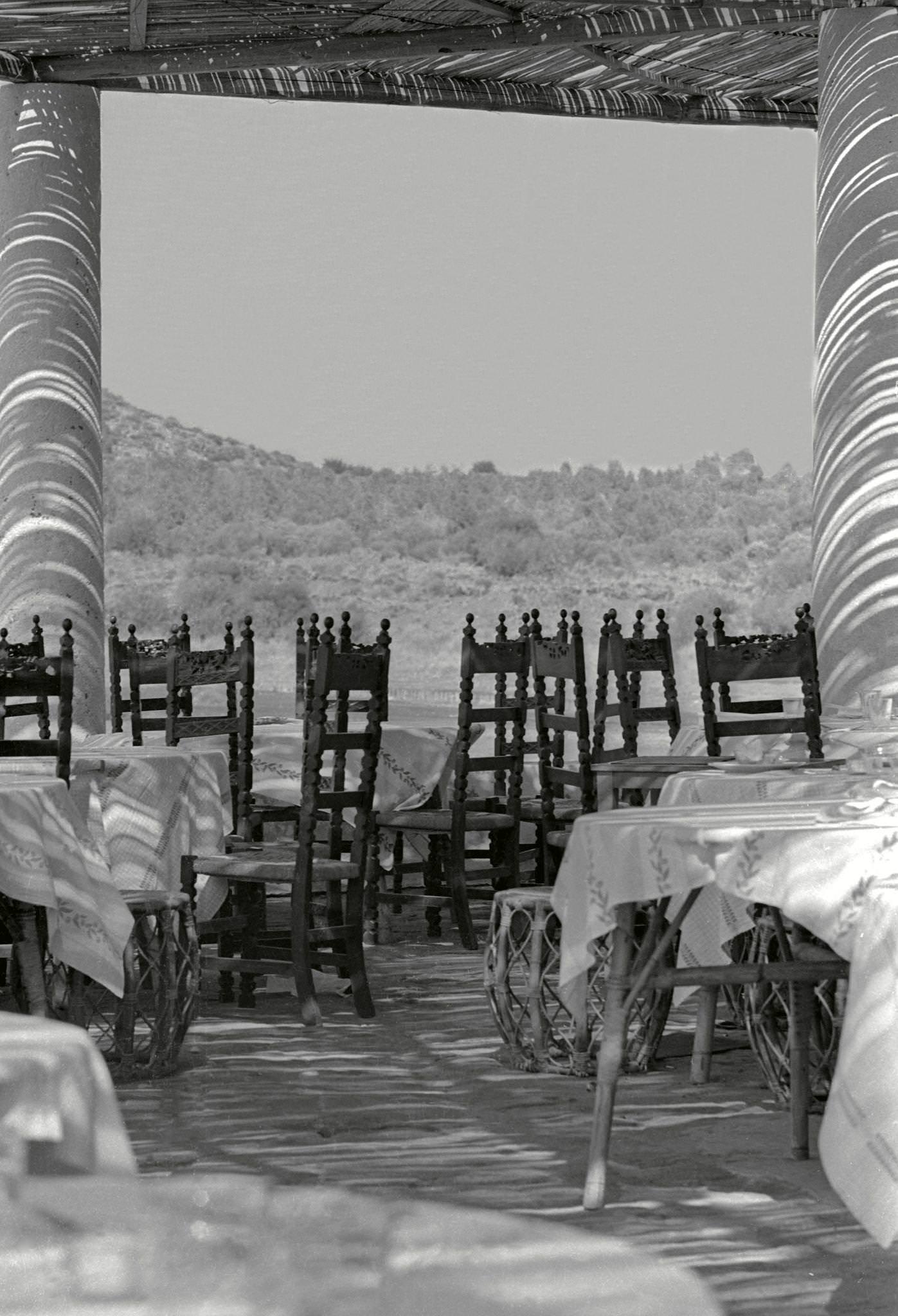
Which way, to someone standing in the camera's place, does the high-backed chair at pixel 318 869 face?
facing away from the viewer and to the left of the viewer

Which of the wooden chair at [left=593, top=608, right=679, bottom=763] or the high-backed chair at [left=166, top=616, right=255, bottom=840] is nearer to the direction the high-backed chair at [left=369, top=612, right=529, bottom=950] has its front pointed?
the high-backed chair

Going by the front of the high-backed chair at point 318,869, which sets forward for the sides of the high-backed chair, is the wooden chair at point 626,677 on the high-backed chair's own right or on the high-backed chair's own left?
on the high-backed chair's own right

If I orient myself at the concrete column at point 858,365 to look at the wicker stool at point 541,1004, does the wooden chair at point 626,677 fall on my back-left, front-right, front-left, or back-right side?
front-right

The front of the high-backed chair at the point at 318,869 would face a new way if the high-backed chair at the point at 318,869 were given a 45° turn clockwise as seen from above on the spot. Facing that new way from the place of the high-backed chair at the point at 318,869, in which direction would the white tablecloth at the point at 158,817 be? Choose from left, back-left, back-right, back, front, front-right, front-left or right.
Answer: front-left

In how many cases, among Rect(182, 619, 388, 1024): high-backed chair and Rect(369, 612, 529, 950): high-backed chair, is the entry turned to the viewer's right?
0

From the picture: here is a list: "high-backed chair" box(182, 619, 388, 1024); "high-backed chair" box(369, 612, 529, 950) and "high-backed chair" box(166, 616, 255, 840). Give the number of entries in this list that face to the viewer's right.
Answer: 0

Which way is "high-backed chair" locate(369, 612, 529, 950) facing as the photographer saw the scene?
facing away from the viewer and to the left of the viewer

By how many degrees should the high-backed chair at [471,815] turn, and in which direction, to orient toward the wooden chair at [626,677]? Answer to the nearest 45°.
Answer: approximately 180°

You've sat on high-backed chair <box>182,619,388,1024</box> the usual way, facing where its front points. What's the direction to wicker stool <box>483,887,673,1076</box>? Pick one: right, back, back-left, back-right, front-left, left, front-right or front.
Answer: back

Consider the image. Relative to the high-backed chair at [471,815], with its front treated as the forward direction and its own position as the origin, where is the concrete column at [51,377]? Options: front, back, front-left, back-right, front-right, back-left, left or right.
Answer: front

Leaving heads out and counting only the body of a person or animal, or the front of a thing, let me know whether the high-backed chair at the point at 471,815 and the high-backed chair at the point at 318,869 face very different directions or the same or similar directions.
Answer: same or similar directions

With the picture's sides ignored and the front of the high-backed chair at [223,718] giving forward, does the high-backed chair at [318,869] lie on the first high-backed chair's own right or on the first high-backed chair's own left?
on the first high-backed chair's own left

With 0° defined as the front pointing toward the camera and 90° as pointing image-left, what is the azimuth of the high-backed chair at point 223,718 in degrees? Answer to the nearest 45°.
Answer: approximately 45°

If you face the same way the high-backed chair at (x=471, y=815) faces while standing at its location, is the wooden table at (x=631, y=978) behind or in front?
behind

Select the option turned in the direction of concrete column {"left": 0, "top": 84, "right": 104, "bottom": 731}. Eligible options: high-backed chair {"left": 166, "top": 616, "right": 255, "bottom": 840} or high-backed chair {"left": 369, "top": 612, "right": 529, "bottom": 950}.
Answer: high-backed chair {"left": 369, "top": 612, "right": 529, "bottom": 950}
